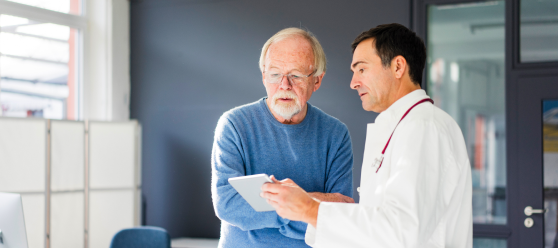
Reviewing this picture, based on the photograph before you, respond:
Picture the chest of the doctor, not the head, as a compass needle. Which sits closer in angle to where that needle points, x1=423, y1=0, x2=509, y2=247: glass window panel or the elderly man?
the elderly man

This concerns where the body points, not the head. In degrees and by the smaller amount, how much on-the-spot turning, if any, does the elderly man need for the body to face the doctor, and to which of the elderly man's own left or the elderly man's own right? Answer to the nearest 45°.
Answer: approximately 45° to the elderly man's own left

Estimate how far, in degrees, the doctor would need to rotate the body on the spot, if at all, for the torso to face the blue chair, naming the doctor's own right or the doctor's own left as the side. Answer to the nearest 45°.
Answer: approximately 45° to the doctor's own right

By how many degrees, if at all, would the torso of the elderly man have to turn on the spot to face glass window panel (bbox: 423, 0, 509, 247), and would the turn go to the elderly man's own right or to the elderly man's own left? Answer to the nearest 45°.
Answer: approximately 135° to the elderly man's own left

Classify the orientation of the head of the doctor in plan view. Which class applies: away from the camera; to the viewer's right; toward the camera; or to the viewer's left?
to the viewer's left

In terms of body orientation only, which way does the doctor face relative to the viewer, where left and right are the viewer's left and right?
facing to the left of the viewer

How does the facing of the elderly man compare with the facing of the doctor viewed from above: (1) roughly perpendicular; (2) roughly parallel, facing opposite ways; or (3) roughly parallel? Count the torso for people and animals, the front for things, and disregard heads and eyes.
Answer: roughly perpendicular

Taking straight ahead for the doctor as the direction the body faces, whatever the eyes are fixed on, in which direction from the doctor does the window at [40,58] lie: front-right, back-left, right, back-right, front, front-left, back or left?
front-right

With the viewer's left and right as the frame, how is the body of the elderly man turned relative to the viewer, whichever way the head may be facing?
facing the viewer

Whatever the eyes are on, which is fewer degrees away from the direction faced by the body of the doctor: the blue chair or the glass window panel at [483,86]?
the blue chair
